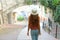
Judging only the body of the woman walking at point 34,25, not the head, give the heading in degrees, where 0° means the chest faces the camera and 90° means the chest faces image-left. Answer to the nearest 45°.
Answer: approximately 180°
